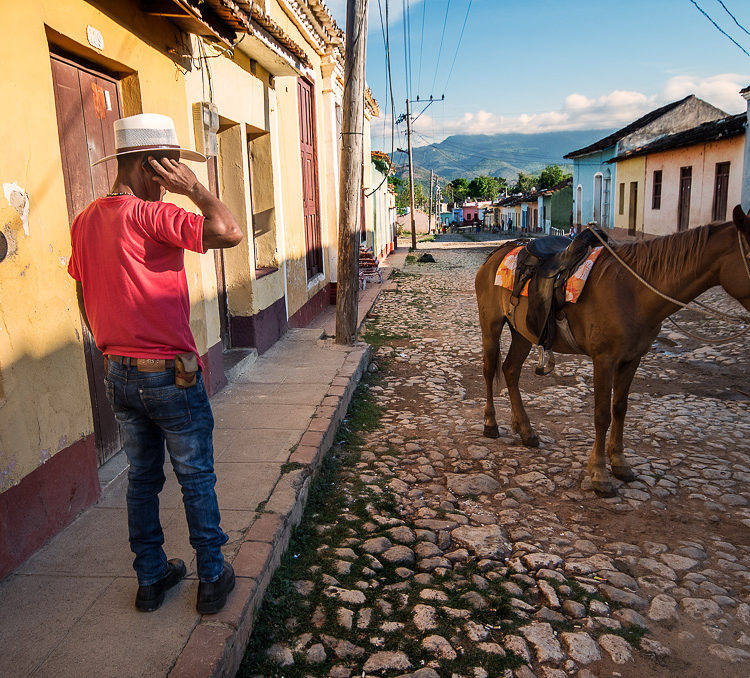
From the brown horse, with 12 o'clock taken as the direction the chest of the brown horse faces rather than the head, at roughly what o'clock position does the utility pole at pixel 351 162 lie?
The utility pole is roughly at 6 o'clock from the brown horse.

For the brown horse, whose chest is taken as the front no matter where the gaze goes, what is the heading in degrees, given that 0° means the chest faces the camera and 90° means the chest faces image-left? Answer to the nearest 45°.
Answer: approximately 315°

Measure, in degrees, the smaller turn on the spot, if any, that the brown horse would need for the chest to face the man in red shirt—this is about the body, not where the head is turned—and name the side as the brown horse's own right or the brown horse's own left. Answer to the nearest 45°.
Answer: approximately 90° to the brown horse's own right

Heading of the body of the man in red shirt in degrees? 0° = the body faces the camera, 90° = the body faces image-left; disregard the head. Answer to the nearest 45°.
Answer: approximately 225°

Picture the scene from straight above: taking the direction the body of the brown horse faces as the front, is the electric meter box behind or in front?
behind

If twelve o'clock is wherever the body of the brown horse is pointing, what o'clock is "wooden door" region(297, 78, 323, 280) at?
The wooden door is roughly at 6 o'clock from the brown horse.

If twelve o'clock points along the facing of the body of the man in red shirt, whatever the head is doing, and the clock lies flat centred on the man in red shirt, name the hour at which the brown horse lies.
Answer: The brown horse is roughly at 1 o'clock from the man in red shirt.

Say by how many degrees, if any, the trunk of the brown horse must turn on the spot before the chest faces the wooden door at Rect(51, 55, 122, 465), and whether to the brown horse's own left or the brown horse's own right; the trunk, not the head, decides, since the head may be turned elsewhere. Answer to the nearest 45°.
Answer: approximately 135° to the brown horse's own right

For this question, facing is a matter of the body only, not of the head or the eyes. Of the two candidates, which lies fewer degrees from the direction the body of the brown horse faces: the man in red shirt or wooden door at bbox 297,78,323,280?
the man in red shirt

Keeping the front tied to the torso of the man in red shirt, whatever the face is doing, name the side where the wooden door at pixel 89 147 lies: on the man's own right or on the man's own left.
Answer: on the man's own left
